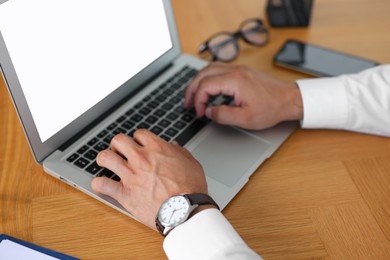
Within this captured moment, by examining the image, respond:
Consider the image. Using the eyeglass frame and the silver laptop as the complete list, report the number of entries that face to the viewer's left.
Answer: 0

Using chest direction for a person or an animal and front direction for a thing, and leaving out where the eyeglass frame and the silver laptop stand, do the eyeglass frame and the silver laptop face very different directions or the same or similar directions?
same or similar directions
